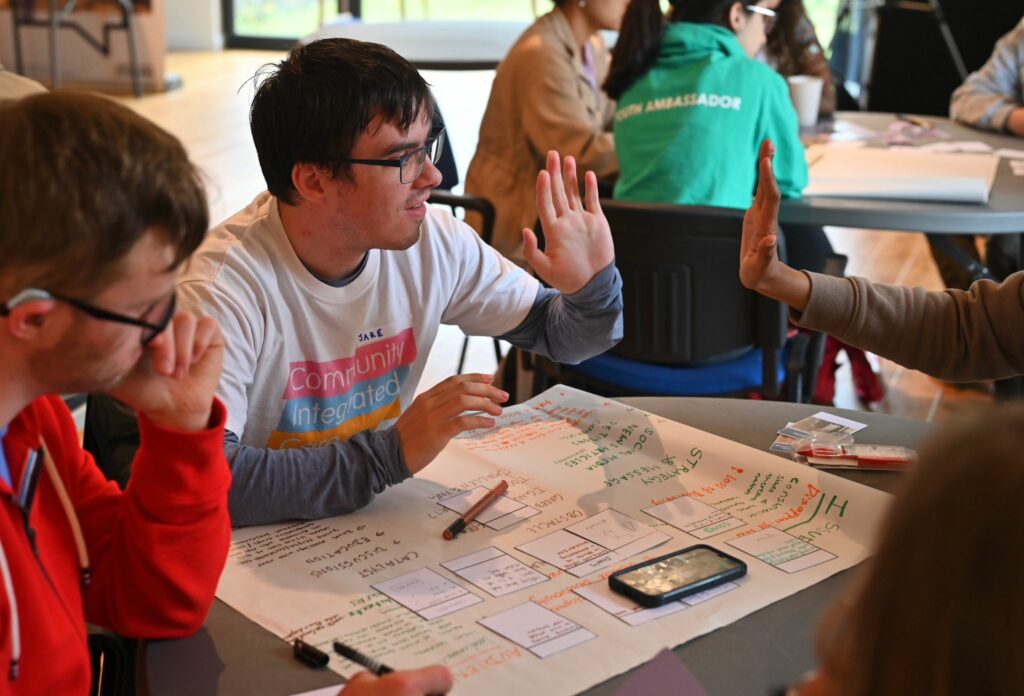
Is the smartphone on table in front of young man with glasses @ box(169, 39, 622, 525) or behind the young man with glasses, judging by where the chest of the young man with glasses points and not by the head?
in front

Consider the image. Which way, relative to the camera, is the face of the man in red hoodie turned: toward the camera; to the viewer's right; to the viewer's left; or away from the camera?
to the viewer's right

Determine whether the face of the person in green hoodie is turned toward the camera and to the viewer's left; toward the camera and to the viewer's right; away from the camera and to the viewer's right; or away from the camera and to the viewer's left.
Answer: away from the camera and to the viewer's right

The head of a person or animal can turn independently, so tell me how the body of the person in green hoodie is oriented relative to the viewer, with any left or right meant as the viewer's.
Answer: facing away from the viewer and to the right of the viewer

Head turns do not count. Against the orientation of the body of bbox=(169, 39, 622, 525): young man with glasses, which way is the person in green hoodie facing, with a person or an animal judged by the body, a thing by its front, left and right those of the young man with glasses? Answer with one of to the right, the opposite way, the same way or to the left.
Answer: to the left

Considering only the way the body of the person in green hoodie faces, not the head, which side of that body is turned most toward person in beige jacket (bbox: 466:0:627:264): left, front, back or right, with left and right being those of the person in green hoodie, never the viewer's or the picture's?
left

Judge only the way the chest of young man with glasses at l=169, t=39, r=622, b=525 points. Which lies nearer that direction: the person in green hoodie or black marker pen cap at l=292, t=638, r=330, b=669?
the black marker pen cap

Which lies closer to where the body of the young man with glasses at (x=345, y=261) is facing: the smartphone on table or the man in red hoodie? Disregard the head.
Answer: the smartphone on table

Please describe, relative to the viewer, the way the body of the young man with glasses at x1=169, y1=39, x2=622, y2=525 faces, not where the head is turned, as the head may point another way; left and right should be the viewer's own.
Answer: facing the viewer and to the right of the viewer

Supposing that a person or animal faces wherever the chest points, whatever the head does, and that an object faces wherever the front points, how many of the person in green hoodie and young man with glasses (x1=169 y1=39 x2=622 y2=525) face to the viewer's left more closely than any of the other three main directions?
0

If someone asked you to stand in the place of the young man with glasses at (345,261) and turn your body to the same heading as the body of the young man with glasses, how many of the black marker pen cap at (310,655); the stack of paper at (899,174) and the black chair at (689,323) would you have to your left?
2

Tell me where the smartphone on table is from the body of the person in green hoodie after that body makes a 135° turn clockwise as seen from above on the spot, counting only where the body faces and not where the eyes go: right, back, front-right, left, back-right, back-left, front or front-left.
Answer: front

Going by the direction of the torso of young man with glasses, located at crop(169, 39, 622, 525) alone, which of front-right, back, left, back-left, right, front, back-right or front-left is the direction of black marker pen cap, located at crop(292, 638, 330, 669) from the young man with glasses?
front-right

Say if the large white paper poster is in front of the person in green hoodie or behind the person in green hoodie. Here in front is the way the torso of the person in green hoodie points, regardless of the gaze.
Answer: behind

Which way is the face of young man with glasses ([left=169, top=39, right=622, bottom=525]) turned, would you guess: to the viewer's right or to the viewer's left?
to the viewer's right

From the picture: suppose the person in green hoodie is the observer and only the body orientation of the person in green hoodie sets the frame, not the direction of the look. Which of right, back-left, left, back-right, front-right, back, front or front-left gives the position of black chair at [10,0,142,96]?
left
